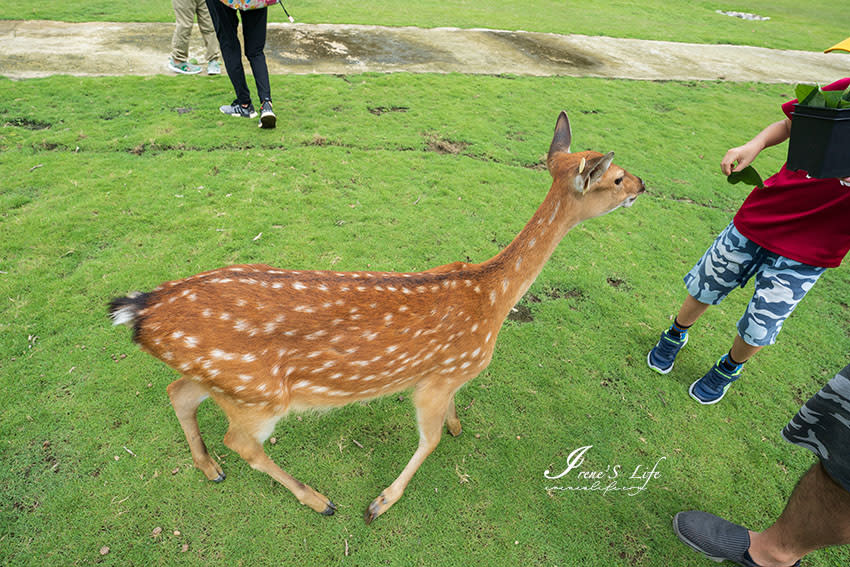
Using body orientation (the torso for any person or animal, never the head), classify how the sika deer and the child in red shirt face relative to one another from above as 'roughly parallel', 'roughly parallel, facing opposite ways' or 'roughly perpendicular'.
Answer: roughly parallel, facing opposite ways

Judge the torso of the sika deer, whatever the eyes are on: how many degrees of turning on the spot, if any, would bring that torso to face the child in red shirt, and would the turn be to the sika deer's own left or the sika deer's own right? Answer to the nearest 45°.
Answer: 0° — it already faces them

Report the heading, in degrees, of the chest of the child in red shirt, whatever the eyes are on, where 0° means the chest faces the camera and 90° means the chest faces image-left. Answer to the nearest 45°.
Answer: approximately 45°

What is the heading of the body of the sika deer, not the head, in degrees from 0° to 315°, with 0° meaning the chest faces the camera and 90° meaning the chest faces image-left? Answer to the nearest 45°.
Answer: approximately 270°

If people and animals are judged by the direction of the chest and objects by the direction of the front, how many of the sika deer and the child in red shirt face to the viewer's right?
1

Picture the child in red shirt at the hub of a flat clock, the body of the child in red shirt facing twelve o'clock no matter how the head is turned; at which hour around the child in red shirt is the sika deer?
The sika deer is roughly at 12 o'clock from the child in red shirt.
